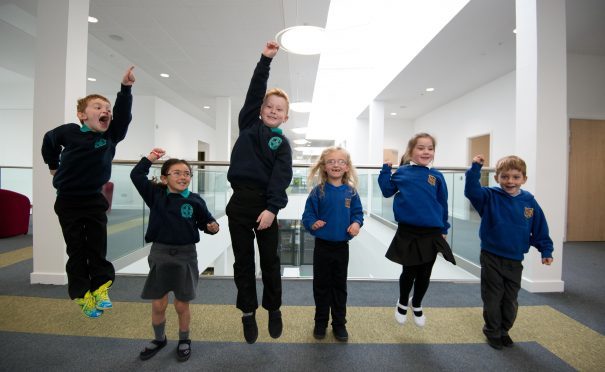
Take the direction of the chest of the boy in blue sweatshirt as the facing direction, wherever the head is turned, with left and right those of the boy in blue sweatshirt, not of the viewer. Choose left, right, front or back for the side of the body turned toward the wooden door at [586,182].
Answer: back

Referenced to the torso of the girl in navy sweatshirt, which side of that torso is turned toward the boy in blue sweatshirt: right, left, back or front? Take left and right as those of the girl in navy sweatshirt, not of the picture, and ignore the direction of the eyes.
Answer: left

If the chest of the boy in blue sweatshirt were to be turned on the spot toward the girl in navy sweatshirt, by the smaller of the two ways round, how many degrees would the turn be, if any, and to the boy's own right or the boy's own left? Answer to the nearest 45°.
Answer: approximately 45° to the boy's own right

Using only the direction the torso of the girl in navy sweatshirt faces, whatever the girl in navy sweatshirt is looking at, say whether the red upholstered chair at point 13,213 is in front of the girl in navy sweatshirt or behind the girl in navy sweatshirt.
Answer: behind

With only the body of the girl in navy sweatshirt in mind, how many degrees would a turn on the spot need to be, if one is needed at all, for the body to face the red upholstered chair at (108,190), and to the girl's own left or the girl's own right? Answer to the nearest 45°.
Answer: approximately 180°

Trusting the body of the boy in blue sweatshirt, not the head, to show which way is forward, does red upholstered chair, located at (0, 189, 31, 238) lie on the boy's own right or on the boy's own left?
on the boy's own right

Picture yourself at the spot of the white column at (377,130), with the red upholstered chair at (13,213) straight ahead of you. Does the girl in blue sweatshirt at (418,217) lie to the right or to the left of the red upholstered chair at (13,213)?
left

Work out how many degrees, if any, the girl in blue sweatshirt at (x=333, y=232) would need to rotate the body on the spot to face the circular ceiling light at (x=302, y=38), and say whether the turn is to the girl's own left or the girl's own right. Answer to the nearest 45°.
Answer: approximately 180°
